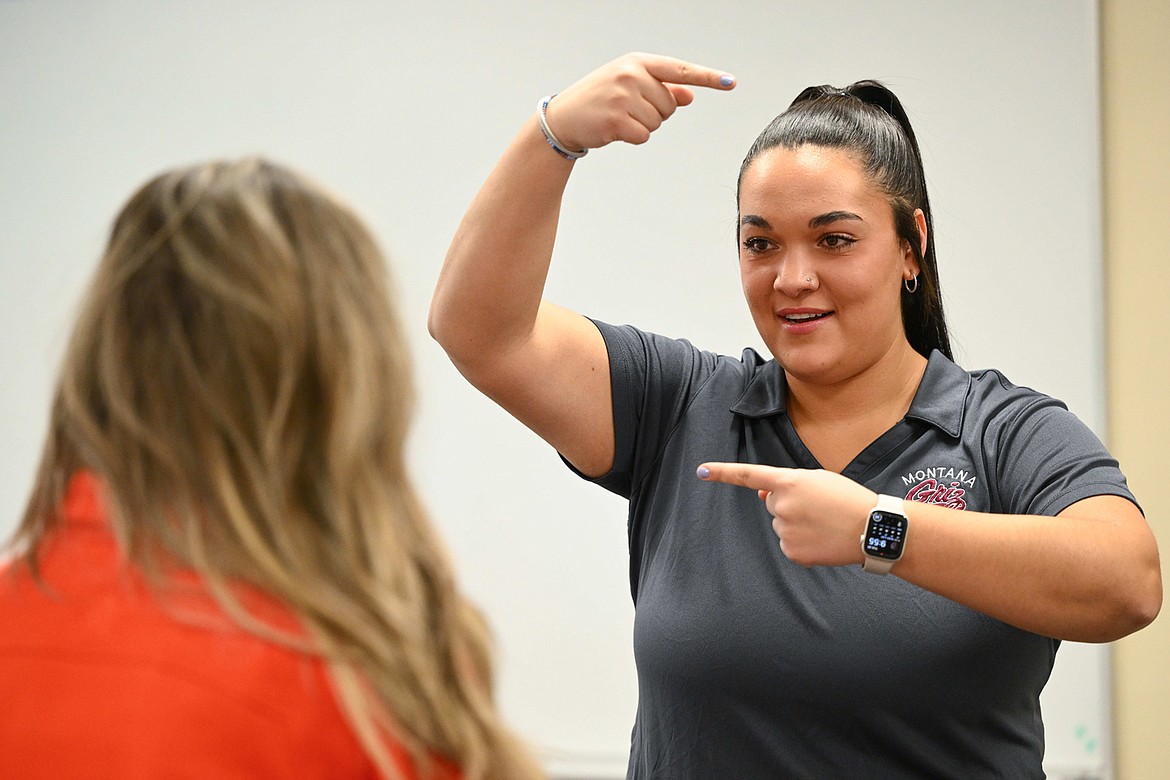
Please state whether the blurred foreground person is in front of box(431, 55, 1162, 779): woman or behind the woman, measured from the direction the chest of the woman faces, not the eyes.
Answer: in front

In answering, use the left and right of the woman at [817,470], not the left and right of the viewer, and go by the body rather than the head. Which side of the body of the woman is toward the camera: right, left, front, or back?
front

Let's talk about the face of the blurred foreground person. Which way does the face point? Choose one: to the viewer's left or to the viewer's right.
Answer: to the viewer's right

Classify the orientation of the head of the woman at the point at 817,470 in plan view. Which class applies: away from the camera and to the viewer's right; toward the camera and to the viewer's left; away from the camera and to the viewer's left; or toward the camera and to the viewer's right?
toward the camera and to the viewer's left
